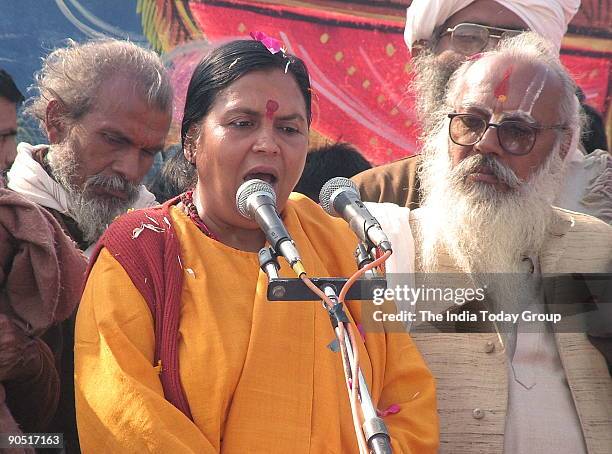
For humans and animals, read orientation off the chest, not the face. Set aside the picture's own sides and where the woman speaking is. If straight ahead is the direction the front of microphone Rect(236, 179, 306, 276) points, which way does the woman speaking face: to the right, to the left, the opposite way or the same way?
the opposite way

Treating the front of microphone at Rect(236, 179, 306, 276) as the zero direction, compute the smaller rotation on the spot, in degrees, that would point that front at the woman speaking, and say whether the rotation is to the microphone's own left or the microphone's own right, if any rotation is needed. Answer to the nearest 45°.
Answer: approximately 45° to the microphone's own right

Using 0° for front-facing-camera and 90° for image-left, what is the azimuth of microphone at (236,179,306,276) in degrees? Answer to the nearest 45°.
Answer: approximately 135°

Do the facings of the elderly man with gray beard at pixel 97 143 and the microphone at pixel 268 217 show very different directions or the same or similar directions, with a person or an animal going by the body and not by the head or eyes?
very different directions

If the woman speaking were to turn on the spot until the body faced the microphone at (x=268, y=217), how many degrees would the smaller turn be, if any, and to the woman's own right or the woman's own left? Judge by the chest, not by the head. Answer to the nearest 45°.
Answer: approximately 45° to the woman's own right

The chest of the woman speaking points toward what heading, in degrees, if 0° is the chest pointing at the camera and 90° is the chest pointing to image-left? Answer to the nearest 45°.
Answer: approximately 315°
